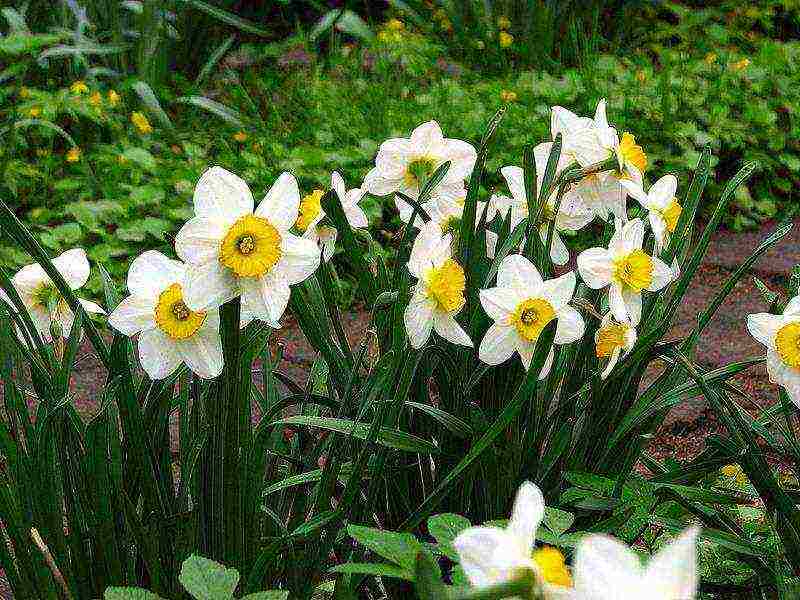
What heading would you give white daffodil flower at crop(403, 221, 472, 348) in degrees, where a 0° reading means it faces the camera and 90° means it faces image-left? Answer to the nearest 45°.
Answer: approximately 315°

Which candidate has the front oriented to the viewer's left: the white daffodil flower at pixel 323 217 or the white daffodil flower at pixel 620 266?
the white daffodil flower at pixel 323 217

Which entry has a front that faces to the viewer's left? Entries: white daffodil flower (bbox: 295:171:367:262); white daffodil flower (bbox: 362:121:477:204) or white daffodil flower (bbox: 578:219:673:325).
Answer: white daffodil flower (bbox: 295:171:367:262)

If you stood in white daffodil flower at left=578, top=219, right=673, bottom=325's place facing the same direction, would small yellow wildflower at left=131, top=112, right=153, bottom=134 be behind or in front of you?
behind
